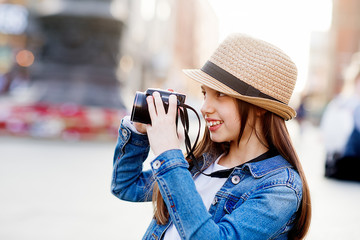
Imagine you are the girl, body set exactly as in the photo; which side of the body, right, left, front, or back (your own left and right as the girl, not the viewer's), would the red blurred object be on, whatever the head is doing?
right

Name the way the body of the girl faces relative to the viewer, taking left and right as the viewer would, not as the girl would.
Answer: facing the viewer and to the left of the viewer

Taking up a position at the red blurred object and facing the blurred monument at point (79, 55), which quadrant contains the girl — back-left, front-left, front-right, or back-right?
back-right

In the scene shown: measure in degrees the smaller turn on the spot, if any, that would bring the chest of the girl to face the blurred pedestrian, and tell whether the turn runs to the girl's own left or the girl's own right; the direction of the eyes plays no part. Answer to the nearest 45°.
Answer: approximately 135° to the girl's own right

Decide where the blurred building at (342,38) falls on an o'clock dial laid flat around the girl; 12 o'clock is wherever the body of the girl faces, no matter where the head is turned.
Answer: The blurred building is roughly at 5 o'clock from the girl.

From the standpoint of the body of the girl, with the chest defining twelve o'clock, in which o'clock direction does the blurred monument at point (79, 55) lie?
The blurred monument is roughly at 4 o'clock from the girl.
